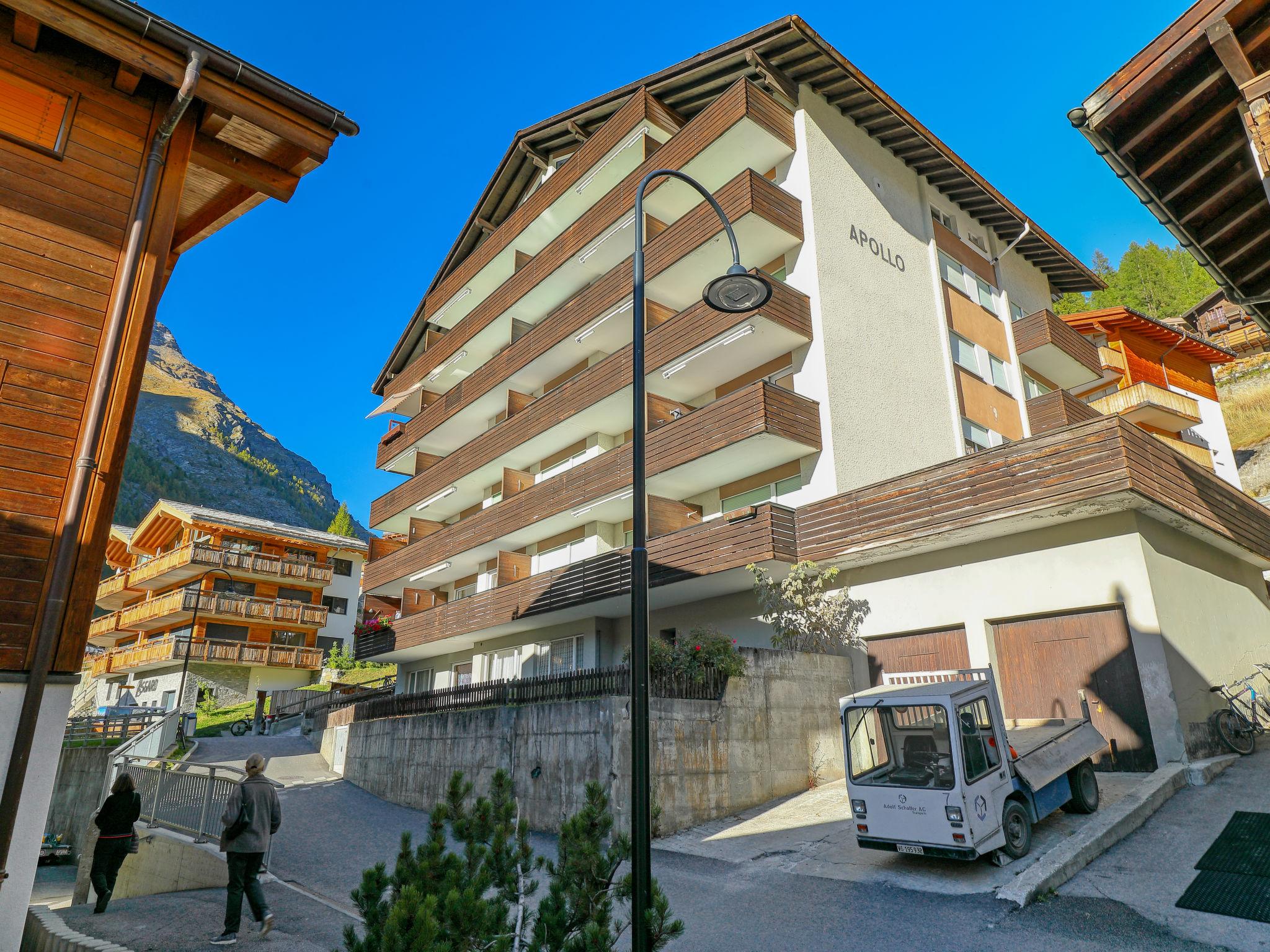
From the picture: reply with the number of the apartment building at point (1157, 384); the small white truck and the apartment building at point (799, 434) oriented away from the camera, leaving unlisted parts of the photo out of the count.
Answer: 0

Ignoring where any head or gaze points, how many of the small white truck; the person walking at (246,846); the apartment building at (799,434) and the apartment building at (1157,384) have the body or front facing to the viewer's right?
0

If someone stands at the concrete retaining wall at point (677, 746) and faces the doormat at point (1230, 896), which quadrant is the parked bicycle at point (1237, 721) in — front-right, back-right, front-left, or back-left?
front-left

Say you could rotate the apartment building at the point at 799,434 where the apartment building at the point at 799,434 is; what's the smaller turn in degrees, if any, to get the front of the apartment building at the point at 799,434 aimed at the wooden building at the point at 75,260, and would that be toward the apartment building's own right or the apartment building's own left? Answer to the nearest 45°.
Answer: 0° — it already faces it

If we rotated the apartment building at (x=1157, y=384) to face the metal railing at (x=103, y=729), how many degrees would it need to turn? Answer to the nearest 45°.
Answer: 0° — it already faces it

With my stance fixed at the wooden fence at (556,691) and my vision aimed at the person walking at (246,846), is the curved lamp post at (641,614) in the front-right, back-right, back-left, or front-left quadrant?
front-left

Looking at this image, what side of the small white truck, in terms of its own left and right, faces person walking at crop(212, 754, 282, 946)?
front

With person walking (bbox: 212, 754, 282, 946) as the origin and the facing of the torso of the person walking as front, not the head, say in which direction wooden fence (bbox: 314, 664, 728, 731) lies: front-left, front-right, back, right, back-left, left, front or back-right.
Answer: right

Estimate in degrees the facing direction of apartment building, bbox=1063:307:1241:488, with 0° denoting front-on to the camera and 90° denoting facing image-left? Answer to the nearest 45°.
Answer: approximately 45°

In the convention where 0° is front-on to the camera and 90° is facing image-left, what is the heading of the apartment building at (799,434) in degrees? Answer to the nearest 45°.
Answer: approximately 45°

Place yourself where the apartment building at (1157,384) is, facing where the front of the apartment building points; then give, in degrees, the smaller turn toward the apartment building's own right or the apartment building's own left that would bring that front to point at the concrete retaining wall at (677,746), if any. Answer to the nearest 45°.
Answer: approximately 45° to the apartment building's own left

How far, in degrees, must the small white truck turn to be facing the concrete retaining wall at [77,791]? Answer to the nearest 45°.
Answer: approximately 45° to its right

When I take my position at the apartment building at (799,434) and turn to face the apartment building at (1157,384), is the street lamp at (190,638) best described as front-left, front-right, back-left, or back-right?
back-left

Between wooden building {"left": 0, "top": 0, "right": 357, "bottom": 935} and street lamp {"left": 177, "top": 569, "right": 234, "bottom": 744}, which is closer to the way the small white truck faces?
the wooden building

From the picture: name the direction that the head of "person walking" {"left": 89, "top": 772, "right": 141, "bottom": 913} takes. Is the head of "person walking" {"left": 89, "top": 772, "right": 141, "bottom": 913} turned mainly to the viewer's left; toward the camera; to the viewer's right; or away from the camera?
away from the camera

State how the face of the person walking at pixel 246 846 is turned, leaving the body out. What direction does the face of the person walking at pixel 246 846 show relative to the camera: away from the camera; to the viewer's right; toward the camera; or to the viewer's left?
away from the camera
